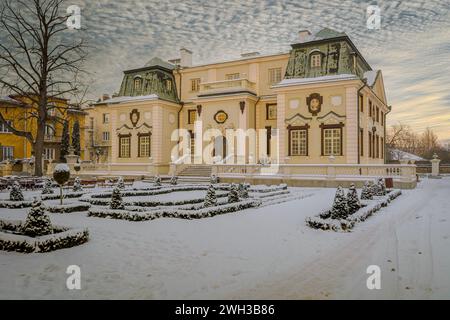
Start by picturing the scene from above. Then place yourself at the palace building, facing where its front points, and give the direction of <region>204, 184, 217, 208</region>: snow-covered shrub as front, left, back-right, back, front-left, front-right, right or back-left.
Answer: front-left

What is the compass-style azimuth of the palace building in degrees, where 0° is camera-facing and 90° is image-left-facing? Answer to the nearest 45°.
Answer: approximately 45°

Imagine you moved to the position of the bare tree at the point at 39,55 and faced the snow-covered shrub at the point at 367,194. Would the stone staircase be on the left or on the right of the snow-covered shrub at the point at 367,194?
left

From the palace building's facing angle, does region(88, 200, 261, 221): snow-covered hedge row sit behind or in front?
in front

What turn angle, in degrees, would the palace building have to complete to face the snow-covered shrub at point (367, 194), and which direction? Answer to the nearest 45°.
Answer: approximately 45° to its left

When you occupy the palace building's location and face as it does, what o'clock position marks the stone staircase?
The stone staircase is roughly at 1 o'clock from the palace building.

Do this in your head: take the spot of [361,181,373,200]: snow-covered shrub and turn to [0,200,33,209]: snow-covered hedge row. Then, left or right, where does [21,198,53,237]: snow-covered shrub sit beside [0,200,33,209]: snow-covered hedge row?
left

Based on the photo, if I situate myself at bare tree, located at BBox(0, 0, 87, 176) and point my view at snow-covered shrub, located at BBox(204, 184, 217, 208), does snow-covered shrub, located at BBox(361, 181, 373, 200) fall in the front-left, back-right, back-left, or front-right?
front-left

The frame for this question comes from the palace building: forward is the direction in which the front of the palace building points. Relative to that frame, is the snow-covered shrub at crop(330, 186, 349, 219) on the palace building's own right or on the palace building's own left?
on the palace building's own left
